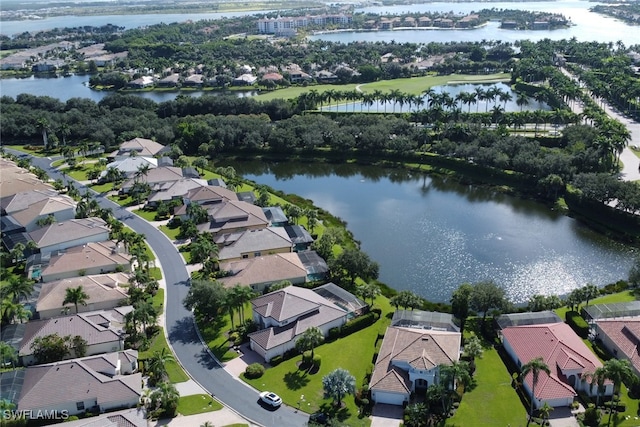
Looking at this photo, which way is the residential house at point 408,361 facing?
toward the camera

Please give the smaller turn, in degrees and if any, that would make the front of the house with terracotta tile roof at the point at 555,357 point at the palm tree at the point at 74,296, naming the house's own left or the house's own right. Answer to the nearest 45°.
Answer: approximately 90° to the house's own right

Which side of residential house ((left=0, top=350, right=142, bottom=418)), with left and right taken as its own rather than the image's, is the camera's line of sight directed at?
right

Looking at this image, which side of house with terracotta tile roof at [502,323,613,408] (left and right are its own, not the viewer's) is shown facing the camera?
front

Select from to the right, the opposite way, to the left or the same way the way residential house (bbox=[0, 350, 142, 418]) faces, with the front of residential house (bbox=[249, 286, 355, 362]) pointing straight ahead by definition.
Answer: the opposite way

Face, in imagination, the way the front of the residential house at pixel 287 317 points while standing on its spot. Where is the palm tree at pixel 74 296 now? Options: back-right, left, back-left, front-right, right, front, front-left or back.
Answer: front-right

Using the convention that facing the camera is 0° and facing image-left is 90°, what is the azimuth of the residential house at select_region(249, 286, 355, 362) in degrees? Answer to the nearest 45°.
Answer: approximately 45°

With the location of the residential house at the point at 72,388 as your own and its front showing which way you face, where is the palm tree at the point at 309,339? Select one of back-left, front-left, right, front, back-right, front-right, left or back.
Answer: front

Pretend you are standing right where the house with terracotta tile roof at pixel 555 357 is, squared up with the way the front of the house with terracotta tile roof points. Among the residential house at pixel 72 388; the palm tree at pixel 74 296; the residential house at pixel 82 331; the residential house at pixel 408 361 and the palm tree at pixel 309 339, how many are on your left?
0

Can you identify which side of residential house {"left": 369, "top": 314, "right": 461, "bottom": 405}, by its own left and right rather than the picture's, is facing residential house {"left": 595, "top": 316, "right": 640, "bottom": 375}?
left

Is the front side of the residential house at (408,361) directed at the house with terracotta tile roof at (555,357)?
no

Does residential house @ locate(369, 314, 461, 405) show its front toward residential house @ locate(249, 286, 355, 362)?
no

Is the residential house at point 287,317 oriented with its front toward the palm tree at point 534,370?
no
